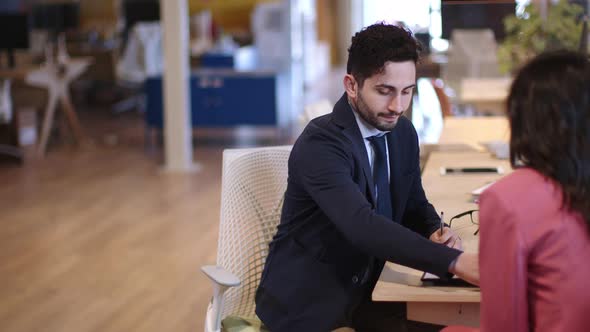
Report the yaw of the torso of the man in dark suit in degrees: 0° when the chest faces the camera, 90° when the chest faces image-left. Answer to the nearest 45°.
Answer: approximately 315°

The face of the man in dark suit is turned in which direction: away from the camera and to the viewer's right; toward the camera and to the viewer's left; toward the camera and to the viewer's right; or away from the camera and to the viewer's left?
toward the camera and to the viewer's right

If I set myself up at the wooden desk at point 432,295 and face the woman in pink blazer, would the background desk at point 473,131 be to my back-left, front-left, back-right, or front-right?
back-left

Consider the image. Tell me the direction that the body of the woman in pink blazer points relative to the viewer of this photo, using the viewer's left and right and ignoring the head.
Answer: facing away from the viewer and to the left of the viewer

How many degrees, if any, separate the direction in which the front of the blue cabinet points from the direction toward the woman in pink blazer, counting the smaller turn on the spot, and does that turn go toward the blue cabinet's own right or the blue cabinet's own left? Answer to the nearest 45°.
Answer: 0° — it already faces them

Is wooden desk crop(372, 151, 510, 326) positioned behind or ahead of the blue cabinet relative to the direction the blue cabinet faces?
ahead

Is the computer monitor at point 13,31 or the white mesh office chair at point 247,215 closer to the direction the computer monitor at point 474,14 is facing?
the white mesh office chair

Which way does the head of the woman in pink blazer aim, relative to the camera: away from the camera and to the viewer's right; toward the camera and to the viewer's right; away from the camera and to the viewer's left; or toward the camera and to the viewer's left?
away from the camera and to the viewer's left

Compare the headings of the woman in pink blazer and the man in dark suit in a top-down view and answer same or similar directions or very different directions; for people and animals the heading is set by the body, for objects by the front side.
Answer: very different directions
